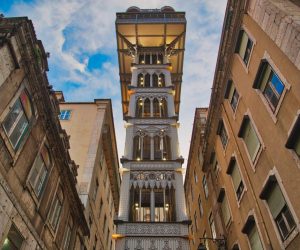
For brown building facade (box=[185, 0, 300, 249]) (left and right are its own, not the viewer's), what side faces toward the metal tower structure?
right

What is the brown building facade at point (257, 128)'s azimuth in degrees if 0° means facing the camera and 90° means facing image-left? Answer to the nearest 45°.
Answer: approximately 45°

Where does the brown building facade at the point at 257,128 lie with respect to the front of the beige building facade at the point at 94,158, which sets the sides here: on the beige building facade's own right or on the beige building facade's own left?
on the beige building facade's own right

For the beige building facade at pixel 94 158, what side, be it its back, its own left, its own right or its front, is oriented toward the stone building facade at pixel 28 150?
right

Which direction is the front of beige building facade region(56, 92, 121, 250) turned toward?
to the viewer's right

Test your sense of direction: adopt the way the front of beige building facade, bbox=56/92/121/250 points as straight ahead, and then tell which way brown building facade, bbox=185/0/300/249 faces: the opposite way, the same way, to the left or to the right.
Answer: the opposite way

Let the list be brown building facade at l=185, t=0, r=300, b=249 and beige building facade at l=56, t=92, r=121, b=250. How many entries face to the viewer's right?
1
